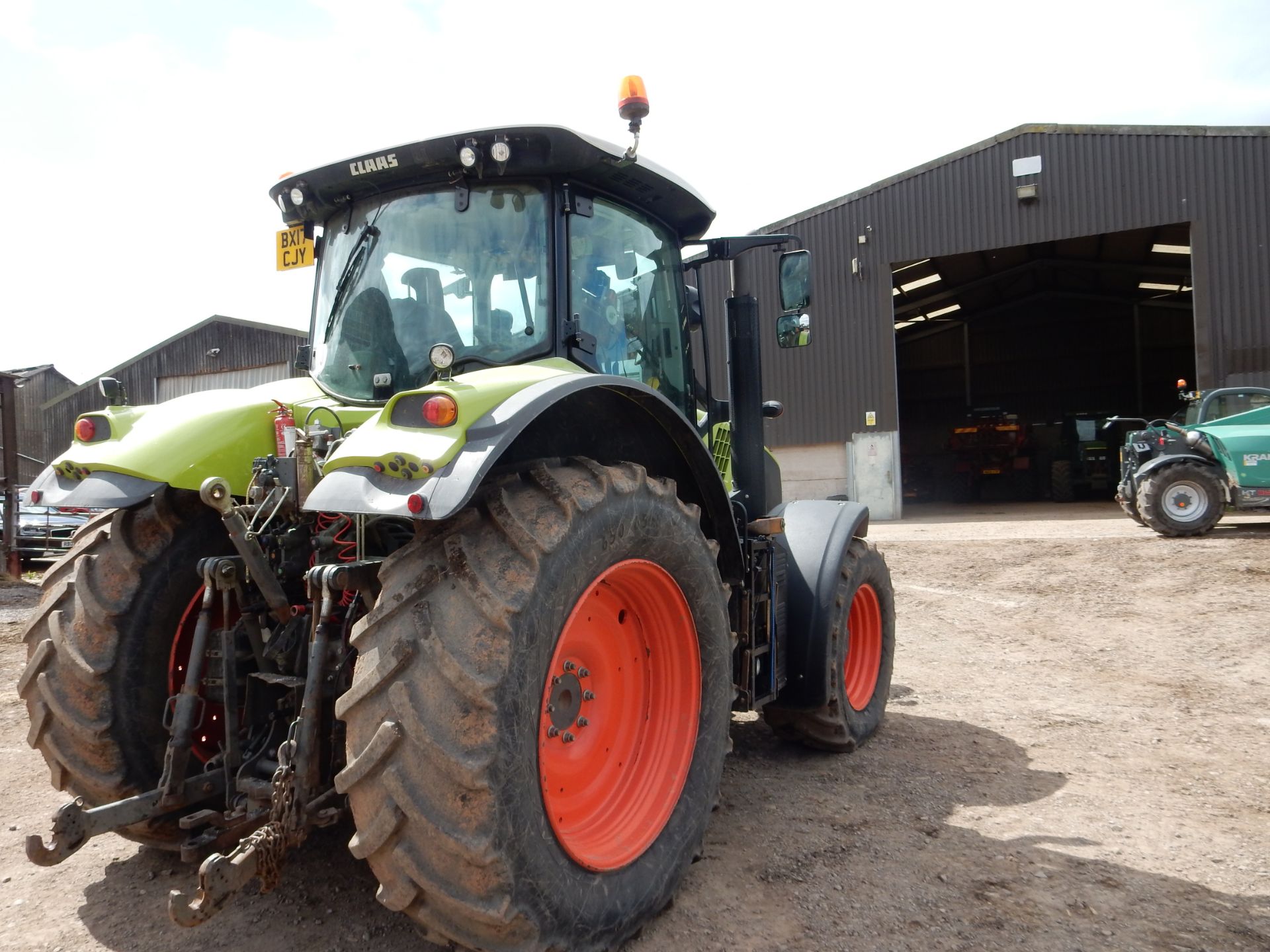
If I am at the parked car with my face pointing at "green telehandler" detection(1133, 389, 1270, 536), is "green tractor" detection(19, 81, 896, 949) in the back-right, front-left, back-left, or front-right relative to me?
front-right

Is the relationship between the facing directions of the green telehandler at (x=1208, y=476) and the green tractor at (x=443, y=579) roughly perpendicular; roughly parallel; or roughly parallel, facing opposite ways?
roughly perpendicular

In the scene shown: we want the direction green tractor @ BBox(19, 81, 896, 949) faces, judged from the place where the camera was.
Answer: facing away from the viewer and to the right of the viewer

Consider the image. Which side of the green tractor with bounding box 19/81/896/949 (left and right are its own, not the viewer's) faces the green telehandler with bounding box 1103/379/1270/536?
front

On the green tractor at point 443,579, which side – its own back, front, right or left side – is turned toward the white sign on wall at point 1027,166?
front

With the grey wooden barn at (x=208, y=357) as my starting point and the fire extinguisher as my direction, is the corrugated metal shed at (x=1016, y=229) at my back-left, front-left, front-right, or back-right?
front-left
